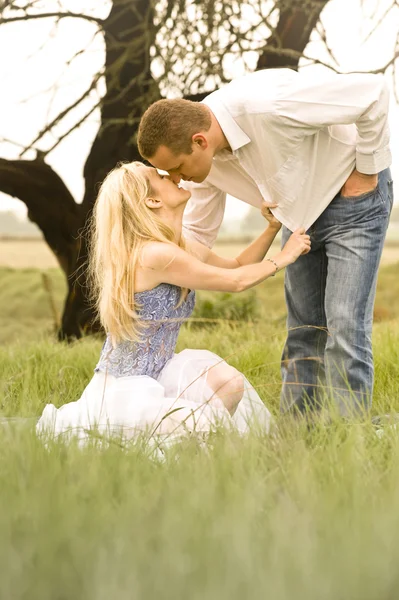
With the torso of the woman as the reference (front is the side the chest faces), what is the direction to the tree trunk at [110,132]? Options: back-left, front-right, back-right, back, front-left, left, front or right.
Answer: left

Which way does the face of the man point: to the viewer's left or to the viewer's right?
to the viewer's left

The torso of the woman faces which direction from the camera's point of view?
to the viewer's right
